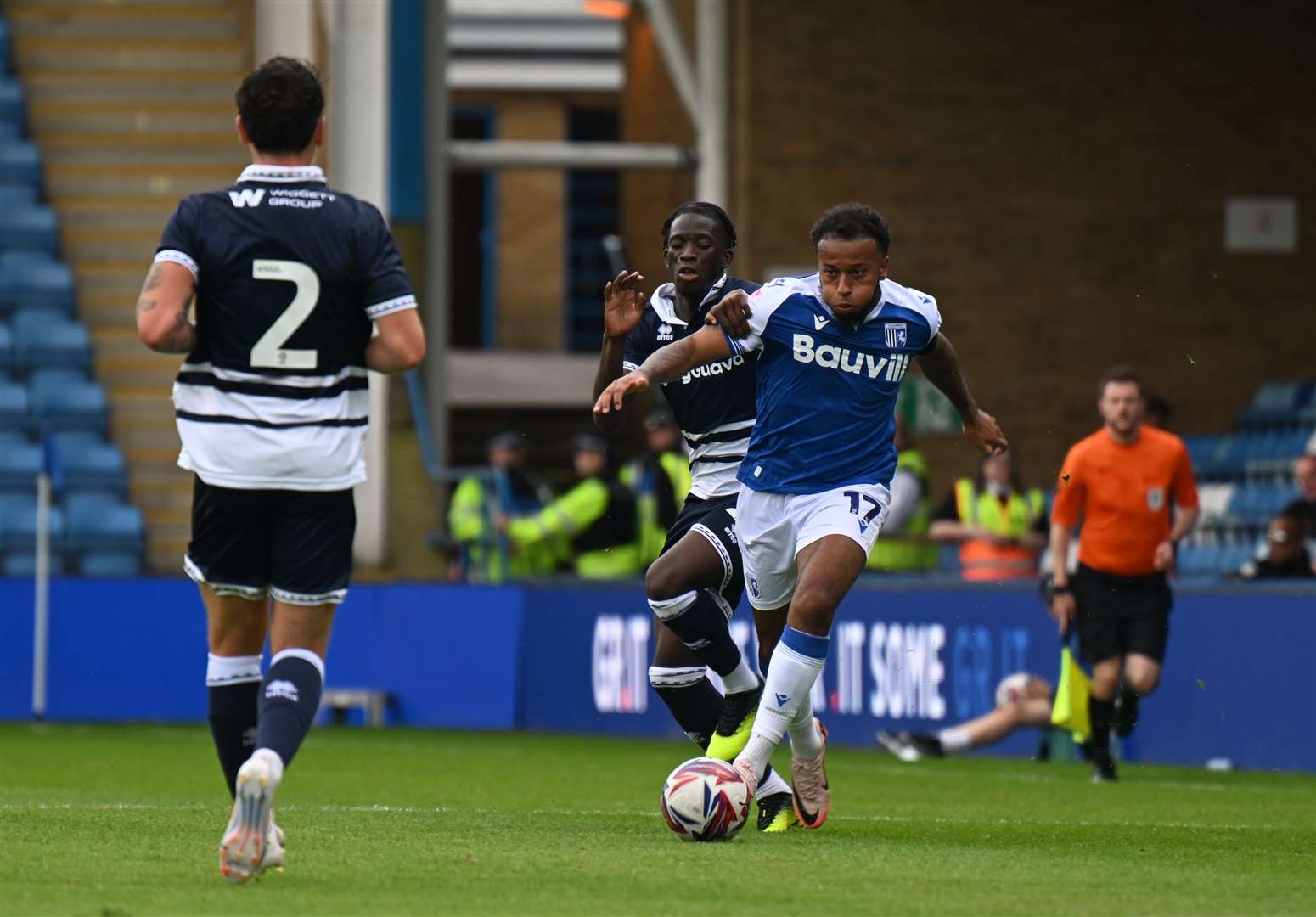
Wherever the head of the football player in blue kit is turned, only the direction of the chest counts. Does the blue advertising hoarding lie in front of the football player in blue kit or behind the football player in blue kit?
behind

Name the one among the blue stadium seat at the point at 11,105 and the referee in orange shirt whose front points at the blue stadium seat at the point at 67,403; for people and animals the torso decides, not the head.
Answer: the blue stadium seat at the point at 11,105

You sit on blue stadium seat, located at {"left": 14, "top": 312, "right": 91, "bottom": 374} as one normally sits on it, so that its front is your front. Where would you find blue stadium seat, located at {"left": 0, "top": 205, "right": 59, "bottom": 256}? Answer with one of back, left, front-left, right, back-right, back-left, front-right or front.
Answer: back

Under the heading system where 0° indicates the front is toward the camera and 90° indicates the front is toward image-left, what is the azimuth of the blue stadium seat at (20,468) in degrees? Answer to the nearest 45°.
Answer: approximately 0°

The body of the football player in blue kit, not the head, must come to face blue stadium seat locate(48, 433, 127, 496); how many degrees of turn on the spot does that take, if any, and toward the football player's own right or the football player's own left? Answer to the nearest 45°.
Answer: approximately 135° to the football player's own right

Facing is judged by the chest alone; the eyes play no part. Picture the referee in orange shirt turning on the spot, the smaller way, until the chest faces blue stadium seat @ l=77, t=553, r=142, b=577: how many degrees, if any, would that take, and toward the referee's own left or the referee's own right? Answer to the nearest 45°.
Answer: approximately 135° to the referee's own right

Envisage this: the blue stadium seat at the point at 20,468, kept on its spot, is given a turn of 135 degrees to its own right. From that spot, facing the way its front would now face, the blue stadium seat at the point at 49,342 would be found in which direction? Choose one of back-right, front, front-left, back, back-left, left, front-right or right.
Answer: front-right

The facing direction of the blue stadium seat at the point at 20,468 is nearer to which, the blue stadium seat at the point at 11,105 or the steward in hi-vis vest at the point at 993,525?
the steward in hi-vis vest

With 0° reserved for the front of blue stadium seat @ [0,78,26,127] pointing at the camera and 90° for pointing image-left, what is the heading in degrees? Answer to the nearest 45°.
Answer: approximately 0°

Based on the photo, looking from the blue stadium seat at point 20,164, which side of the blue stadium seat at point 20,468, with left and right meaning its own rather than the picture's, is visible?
back

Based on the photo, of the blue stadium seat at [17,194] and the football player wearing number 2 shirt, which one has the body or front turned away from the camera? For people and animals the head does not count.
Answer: the football player wearing number 2 shirt

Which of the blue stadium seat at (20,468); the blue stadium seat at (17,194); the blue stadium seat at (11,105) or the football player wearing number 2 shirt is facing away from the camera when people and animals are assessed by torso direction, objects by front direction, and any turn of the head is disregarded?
the football player wearing number 2 shirt

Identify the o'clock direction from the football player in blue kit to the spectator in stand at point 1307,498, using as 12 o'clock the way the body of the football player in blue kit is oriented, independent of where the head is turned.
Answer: The spectator in stand is roughly at 7 o'clock from the football player in blue kit.

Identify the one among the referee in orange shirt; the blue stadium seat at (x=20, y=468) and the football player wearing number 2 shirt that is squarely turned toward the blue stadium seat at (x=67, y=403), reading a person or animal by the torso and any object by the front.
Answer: the football player wearing number 2 shirt

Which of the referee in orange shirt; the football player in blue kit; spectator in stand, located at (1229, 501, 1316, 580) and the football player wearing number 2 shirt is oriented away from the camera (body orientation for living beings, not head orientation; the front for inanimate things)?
the football player wearing number 2 shirt

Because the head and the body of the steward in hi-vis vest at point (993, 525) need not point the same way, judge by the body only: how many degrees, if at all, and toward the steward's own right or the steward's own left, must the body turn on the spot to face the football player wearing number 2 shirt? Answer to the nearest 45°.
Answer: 0° — they already face them

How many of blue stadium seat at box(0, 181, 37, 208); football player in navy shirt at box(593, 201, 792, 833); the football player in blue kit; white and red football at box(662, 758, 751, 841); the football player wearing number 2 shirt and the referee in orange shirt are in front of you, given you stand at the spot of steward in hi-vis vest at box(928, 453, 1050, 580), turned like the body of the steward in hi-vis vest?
5
